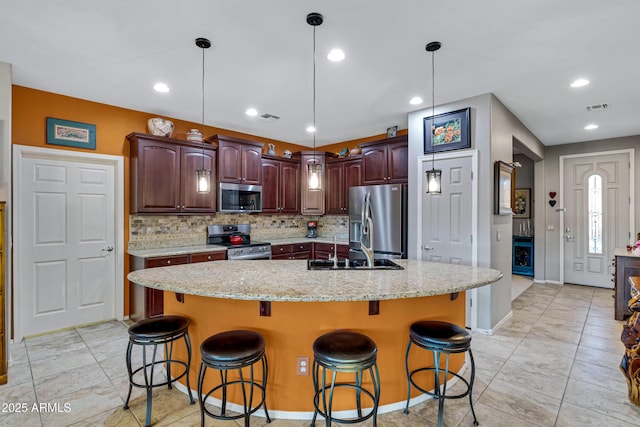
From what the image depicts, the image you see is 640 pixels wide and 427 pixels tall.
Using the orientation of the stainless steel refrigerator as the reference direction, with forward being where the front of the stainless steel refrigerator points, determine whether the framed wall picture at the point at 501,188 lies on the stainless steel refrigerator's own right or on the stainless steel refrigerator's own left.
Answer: on the stainless steel refrigerator's own left

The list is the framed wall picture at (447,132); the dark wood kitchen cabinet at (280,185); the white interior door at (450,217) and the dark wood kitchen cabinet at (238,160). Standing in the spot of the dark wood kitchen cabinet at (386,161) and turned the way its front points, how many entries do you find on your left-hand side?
2

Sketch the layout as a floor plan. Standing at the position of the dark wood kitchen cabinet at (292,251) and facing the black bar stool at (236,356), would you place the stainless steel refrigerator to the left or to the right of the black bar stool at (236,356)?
left

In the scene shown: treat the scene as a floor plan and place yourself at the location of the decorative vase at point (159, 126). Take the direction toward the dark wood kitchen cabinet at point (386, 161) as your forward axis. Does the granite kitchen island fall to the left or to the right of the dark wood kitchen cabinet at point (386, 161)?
right

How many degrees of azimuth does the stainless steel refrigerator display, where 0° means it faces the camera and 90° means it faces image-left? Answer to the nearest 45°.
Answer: approximately 45°

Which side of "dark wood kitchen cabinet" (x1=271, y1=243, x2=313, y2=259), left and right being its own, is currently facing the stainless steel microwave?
right

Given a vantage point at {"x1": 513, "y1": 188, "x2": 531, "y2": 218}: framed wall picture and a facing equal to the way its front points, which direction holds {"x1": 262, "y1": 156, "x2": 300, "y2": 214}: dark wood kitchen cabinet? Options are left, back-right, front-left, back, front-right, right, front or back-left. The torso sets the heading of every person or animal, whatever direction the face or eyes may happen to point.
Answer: front-right
